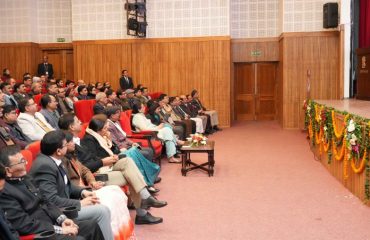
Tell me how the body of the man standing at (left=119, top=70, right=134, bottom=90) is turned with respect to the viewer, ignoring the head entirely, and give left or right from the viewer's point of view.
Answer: facing the viewer and to the right of the viewer

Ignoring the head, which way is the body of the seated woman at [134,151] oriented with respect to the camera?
to the viewer's right

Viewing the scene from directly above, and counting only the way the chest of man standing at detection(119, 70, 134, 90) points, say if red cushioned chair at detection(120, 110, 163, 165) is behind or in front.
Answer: in front

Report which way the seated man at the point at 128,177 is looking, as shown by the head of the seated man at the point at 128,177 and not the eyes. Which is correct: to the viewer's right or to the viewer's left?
to the viewer's right

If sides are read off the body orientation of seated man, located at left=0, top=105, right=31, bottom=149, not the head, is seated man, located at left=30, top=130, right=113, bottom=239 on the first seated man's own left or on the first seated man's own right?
on the first seated man's own right

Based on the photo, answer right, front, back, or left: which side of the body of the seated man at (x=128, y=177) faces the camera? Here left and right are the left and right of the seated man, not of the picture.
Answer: right

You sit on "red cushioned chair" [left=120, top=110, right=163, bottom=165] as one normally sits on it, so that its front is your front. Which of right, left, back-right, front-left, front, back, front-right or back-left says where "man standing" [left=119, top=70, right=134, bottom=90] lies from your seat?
left

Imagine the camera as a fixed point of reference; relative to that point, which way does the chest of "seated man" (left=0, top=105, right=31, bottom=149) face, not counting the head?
to the viewer's right

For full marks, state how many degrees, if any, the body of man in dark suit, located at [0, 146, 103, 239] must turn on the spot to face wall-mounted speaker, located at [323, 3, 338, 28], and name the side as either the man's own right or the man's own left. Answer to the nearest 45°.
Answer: approximately 45° to the man's own left

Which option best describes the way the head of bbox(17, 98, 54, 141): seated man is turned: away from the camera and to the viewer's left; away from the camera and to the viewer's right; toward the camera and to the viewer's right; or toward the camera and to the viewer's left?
toward the camera and to the viewer's right

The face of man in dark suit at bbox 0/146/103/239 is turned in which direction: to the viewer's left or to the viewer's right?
to the viewer's right

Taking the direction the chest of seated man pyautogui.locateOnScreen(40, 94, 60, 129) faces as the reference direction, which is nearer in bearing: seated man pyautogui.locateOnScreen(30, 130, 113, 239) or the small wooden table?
the small wooden table

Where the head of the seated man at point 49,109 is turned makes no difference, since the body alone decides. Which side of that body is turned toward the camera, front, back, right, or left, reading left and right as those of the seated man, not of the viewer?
right

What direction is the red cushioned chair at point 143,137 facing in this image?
to the viewer's right
